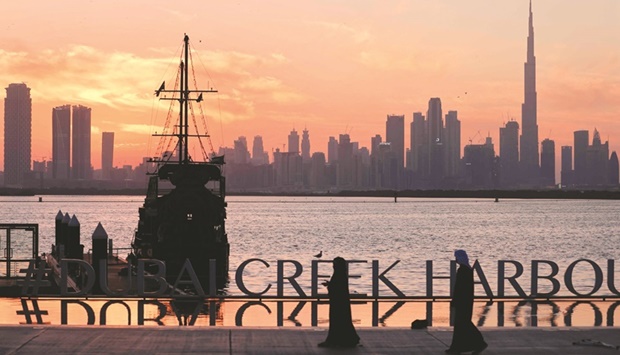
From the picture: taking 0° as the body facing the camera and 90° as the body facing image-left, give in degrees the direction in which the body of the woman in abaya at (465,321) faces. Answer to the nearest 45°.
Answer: approximately 90°

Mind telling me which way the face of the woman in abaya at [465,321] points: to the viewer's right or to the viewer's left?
to the viewer's left
